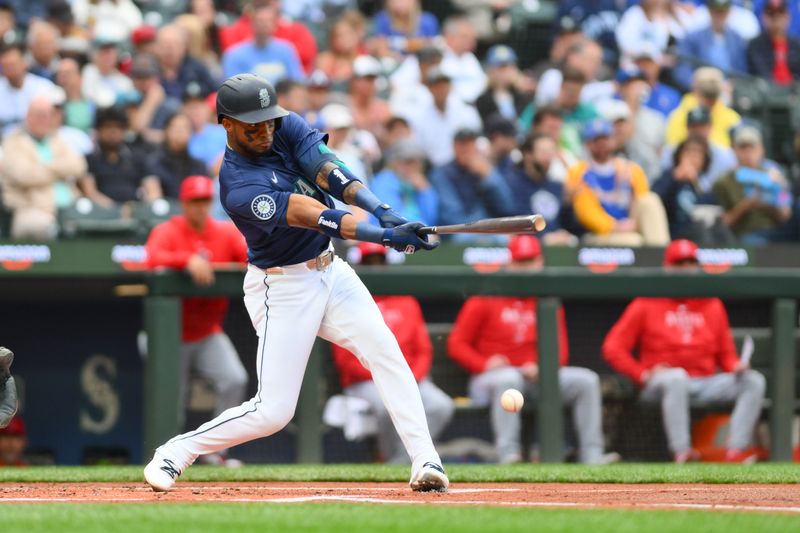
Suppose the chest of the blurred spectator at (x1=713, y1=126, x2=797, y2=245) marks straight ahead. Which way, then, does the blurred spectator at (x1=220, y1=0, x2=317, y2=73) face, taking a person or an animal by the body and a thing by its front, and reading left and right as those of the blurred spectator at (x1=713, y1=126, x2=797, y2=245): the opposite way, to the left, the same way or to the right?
the same way

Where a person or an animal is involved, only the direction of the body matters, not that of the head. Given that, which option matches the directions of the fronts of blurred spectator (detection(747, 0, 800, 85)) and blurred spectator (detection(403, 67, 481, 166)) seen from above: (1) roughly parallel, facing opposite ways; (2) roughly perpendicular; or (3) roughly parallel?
roughly parallel

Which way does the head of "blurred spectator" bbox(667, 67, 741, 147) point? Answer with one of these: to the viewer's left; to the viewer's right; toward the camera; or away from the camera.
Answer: toward the camera

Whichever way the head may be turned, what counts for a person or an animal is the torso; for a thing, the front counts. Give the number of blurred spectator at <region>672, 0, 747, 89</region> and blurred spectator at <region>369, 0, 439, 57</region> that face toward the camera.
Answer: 2

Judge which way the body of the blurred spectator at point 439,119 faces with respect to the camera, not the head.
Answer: toward the camera

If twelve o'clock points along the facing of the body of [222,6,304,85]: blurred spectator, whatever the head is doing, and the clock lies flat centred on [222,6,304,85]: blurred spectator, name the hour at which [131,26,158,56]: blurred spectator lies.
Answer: [131,26,158,56]: blurred spectator is roughly at 3 o'clock from [222,6,304,85]: blurred spectator.

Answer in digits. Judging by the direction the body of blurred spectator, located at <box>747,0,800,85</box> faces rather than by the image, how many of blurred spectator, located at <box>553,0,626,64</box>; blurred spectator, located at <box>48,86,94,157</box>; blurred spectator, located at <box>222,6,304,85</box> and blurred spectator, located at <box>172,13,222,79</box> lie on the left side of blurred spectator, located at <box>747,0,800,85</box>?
0

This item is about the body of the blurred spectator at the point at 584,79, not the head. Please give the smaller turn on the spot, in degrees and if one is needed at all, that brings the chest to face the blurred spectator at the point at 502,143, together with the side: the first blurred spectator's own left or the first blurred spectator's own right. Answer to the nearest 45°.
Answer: approximately 45° to the first blurred spectator's own right

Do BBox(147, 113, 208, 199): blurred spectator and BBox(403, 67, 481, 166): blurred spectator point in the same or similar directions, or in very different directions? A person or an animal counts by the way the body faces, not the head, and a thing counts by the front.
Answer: same or similar directions

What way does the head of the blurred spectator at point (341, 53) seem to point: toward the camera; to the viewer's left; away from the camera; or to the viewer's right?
toward the camera

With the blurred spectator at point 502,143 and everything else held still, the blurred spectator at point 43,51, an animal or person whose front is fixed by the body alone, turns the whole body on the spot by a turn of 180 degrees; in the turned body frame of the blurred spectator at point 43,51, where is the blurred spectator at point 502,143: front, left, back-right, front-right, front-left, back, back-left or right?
right

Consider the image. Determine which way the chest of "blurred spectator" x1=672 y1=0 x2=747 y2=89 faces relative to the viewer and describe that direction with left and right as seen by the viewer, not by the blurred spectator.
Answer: facing the viewer

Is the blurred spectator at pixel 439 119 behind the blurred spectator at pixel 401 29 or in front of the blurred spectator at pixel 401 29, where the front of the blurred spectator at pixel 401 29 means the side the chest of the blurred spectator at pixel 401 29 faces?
in front

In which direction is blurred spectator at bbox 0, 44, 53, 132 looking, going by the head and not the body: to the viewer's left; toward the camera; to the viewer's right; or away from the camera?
toward the camera

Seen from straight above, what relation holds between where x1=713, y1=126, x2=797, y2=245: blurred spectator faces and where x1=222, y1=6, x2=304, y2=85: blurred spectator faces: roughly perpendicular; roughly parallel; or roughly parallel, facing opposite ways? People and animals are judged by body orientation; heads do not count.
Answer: roughly parallel

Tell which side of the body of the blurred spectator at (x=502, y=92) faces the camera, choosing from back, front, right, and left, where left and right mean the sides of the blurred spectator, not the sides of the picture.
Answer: front

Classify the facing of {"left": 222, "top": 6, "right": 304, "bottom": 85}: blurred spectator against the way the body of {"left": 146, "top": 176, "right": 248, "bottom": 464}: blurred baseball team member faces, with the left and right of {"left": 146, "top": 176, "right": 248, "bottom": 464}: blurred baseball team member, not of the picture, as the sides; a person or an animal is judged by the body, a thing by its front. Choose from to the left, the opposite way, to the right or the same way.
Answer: the same way

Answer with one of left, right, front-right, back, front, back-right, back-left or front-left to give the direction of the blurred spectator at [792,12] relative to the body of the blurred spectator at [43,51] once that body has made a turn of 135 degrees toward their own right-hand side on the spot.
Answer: back-right

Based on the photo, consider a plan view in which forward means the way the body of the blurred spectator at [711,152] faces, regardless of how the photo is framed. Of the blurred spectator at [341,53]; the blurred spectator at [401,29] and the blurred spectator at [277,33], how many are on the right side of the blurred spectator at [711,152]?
3
